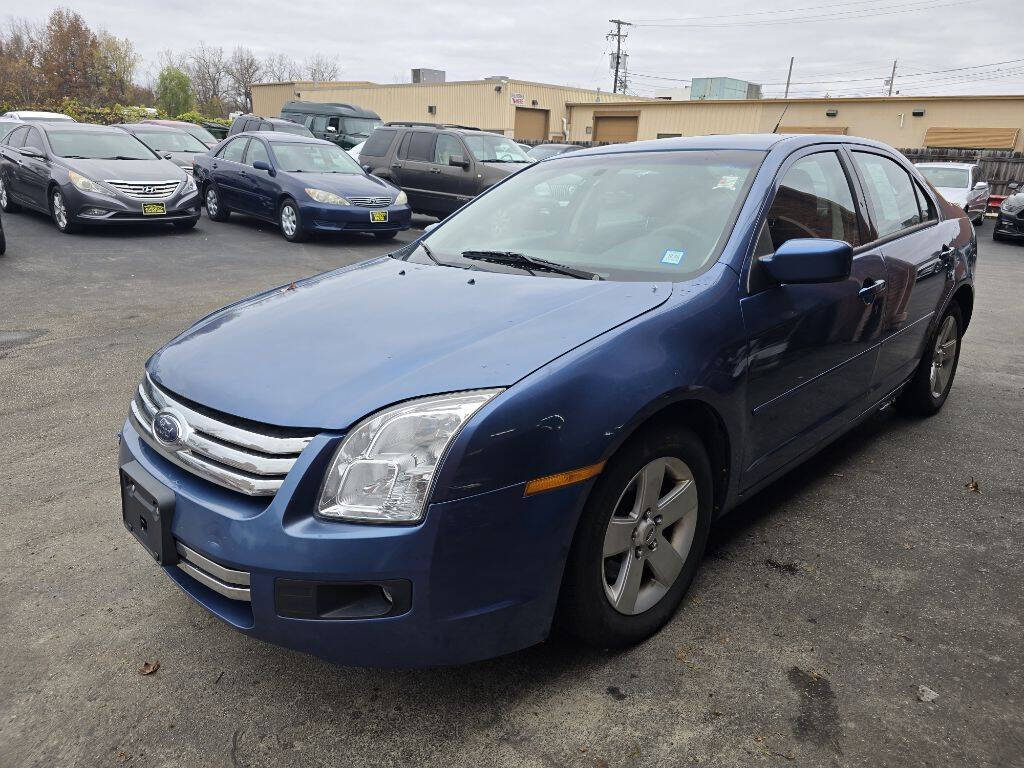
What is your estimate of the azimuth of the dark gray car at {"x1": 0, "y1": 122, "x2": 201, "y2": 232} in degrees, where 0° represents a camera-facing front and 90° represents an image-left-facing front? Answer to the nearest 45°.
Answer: approximately 315°

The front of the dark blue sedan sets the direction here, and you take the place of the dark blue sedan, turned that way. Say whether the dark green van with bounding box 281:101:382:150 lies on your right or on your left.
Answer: on your left

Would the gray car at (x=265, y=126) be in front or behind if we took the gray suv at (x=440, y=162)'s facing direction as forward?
behind

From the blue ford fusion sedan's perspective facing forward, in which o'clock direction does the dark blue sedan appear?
The dark blue sedan is roughly at 4 o'clock from the blue ford fusion sedan.

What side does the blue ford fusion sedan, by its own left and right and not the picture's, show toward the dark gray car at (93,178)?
right

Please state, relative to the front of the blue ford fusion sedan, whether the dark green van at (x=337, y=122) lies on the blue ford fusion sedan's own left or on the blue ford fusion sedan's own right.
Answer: on the blue ford fusion sedan's own right

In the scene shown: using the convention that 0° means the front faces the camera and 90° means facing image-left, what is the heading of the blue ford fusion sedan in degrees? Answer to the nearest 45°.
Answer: approximately 45°
